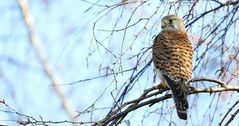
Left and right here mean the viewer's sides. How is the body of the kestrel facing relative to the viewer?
facing away from the viewer and to the left of the viewer

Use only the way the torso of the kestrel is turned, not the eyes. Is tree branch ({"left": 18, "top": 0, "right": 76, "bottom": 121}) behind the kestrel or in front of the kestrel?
in front
